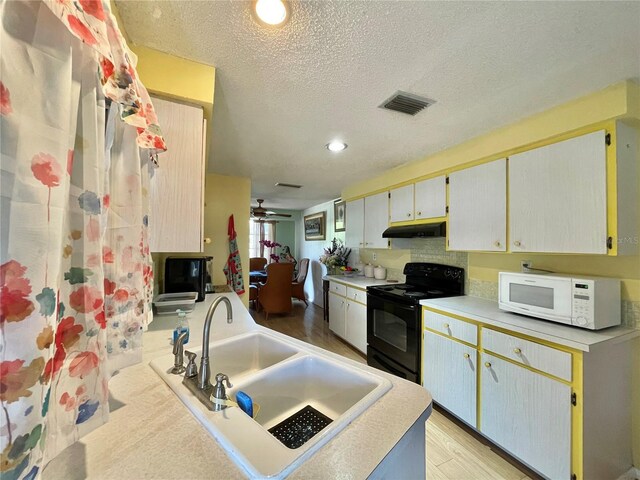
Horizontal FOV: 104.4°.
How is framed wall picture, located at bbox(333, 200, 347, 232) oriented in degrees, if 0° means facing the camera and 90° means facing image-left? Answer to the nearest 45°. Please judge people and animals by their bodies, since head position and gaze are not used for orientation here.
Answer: approximately 45°

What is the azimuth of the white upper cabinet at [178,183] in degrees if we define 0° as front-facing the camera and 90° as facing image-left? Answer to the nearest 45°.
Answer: approximately 270°

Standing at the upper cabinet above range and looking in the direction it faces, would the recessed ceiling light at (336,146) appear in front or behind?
in front

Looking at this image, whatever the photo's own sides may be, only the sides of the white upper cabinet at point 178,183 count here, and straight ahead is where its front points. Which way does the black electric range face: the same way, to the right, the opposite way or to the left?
the opposite way

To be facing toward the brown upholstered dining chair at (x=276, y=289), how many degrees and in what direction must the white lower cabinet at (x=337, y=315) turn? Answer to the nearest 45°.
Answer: approximately 90° to its right

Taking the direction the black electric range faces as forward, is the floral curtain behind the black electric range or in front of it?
in front

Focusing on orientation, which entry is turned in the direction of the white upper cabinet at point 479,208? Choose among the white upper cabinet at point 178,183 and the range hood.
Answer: the white upper cabinet at point 178,183

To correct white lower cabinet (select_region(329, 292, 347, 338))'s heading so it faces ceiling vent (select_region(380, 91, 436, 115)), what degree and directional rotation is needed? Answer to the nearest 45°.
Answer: approximately 45° to its left
